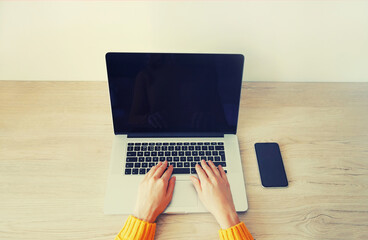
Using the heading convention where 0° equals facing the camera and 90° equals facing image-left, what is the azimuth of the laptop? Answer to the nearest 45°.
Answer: approximately 0°
